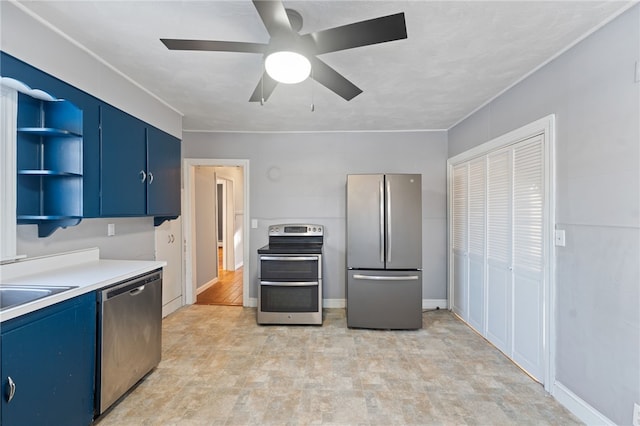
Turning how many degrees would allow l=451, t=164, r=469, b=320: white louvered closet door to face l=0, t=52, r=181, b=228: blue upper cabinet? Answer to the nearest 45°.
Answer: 0° — it already faces it

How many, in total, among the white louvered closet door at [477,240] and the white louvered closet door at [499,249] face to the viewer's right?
0

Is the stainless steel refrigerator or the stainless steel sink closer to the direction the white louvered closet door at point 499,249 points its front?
the stainless steel sink

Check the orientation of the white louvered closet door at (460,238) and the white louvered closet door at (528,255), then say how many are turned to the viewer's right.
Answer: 0

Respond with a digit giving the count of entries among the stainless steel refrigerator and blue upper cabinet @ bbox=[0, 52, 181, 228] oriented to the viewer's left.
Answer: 0

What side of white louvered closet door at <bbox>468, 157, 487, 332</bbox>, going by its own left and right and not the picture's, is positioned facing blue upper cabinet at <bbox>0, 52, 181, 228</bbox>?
front

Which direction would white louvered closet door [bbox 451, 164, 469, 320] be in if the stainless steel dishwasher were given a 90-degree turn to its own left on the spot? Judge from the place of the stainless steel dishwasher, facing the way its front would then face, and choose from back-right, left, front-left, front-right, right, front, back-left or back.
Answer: front-right

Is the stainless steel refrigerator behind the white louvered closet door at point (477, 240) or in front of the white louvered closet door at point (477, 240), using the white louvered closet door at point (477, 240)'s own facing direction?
in front

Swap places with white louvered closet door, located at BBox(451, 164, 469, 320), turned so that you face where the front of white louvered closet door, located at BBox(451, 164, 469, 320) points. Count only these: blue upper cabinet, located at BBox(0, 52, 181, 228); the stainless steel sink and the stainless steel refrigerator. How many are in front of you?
3

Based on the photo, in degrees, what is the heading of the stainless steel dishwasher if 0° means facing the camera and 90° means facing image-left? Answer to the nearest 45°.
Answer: approximately 315°

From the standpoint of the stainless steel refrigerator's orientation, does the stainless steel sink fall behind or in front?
in front

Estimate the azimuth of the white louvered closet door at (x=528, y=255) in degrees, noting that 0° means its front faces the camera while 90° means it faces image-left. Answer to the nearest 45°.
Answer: approximately 45°

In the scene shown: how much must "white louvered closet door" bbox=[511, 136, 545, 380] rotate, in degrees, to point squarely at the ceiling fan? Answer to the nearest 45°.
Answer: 0° — it already faces it

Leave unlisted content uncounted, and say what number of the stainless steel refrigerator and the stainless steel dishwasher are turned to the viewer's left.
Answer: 0

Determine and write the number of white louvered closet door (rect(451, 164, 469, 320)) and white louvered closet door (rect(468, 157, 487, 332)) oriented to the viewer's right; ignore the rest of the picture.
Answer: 0
